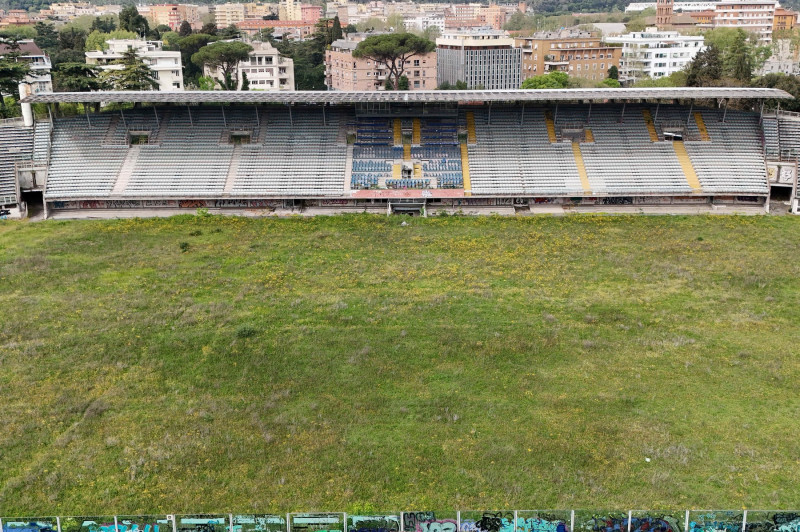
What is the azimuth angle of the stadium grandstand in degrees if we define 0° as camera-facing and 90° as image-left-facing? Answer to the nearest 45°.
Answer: approximately 0°
